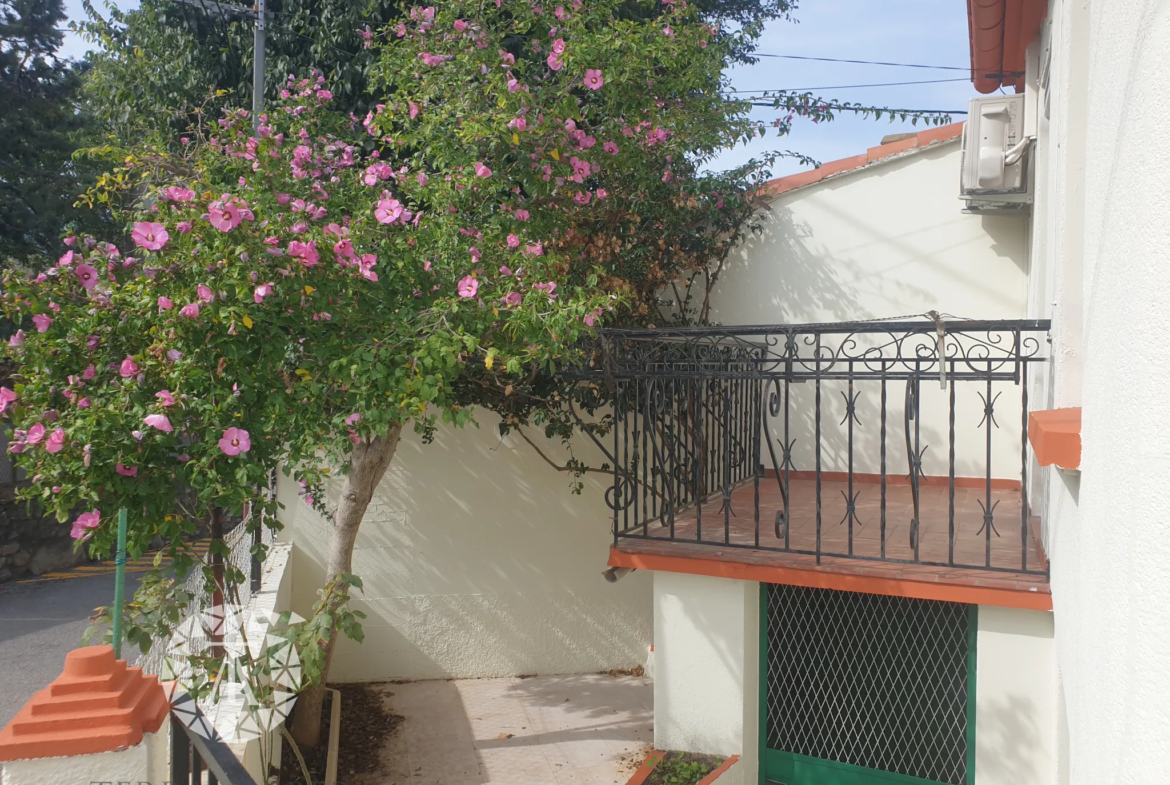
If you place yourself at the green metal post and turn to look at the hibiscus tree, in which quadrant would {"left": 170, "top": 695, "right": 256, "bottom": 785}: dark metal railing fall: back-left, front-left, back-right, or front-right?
back-right

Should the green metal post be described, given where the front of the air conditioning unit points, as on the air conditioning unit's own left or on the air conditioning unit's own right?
on the air conditioning unit's own left

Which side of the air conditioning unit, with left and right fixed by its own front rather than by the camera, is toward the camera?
left
